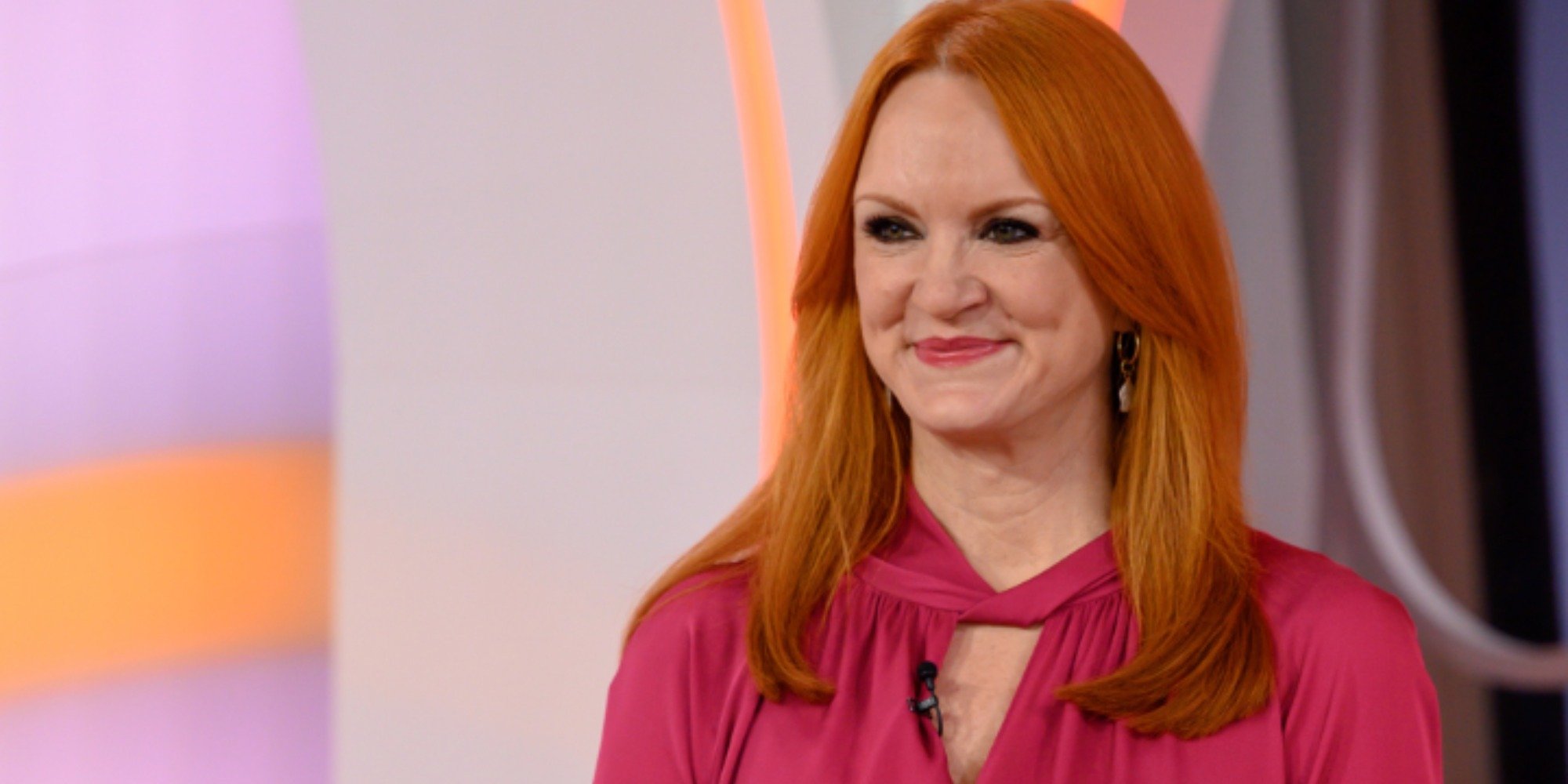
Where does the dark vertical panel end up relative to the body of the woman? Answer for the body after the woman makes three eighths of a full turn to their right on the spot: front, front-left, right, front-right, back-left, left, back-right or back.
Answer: right

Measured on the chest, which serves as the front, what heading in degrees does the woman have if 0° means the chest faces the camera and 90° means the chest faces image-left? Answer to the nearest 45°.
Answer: approximately 0°

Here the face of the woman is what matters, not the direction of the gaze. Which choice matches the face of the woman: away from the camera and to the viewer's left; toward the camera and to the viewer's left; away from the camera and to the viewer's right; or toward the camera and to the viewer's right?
toward the camera and to the viewer's left
